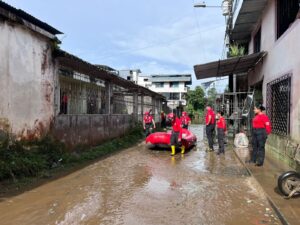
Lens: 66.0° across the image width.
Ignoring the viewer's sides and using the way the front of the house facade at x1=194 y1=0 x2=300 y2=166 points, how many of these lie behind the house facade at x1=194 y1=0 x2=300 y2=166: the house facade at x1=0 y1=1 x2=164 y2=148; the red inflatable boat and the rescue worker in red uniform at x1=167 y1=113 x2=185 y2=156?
0

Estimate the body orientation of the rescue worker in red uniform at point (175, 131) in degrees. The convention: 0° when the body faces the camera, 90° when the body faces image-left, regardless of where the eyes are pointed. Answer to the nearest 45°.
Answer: approximately 45°

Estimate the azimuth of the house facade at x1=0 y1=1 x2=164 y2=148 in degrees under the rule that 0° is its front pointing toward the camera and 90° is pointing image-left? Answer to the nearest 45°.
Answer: approximately 315°

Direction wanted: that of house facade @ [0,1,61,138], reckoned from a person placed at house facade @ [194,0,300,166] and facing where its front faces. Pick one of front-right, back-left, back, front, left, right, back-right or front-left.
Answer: front

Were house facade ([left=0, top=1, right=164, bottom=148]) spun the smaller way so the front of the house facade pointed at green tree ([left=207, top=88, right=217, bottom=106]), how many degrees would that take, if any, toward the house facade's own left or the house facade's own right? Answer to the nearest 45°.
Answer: approximately 90° to the house facade's own left

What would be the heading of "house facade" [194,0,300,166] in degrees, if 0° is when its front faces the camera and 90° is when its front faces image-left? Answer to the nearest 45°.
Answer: approximately 45°

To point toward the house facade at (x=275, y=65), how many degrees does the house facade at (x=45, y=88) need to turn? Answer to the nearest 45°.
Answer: approximately 45° to its left

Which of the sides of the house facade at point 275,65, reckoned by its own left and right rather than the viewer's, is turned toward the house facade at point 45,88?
front

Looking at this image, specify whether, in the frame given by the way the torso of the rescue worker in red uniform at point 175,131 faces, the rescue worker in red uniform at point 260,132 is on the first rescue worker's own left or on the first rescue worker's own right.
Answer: on the first rescue worker's own left

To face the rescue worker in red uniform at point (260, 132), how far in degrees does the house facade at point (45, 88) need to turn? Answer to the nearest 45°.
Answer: approximately 45° to its left

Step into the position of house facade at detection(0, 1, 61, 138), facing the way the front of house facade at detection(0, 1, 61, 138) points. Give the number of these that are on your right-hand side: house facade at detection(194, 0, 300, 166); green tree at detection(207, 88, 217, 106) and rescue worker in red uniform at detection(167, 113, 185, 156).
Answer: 0
